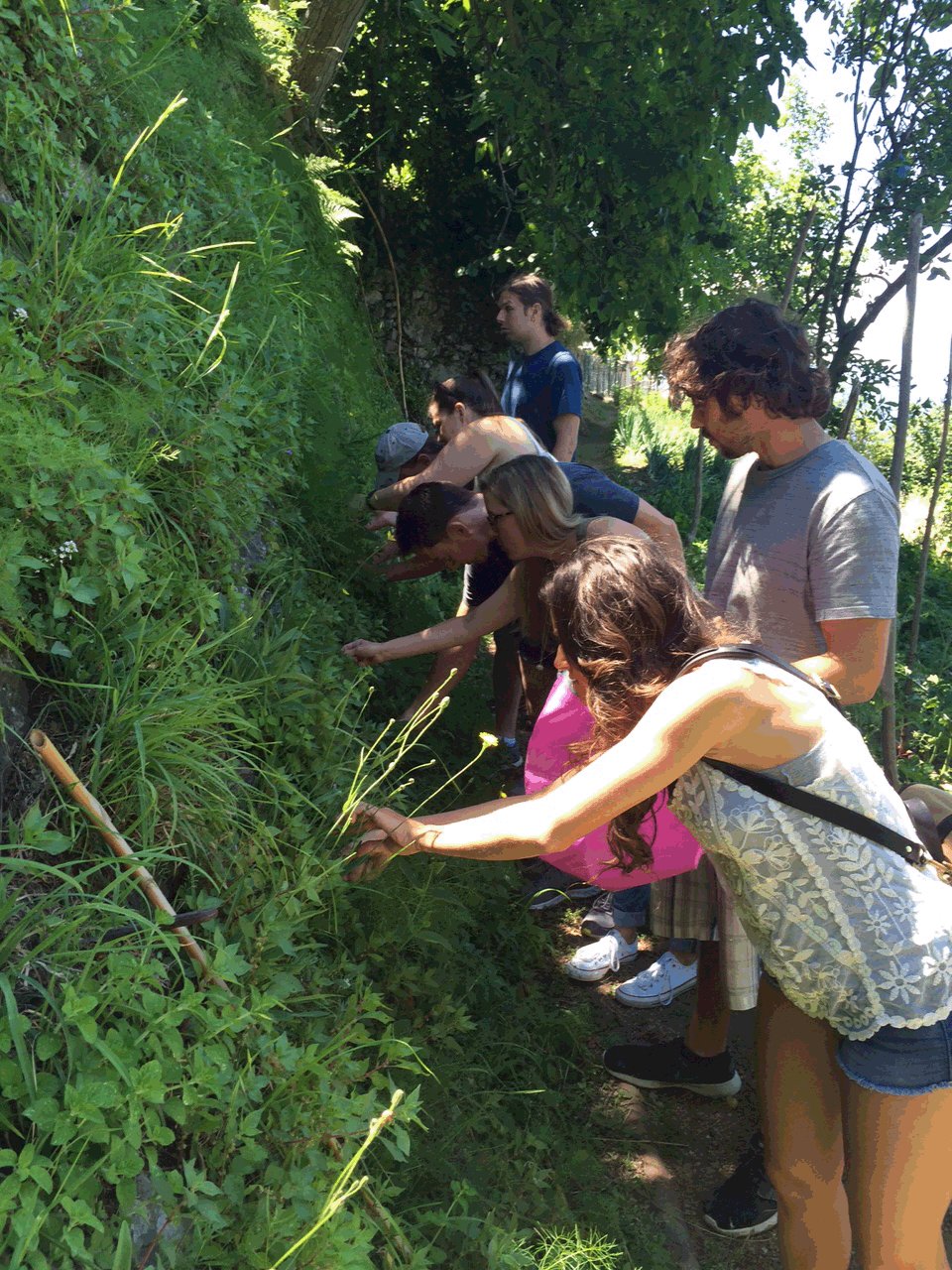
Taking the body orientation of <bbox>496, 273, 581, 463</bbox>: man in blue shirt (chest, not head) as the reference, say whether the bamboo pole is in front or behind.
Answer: in front

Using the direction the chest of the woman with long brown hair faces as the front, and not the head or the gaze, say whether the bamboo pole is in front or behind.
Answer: in front

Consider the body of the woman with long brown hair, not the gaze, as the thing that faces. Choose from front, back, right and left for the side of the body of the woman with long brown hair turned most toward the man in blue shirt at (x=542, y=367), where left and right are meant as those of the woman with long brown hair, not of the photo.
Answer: right

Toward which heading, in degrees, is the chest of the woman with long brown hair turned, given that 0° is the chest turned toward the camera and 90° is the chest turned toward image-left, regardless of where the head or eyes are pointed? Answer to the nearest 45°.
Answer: approximately 90°

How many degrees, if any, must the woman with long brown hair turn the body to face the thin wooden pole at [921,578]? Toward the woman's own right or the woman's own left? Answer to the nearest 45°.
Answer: approximately 90° to the woman's own right

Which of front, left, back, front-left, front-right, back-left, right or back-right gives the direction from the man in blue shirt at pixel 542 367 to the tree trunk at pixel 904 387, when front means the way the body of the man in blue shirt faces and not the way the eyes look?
back-left

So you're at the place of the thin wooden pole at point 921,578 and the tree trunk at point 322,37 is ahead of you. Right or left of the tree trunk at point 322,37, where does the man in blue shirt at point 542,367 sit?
left

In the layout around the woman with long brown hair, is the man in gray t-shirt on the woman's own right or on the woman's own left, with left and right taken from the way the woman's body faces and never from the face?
on the woman's own right

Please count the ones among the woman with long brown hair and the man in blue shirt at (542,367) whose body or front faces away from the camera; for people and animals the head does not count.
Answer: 0

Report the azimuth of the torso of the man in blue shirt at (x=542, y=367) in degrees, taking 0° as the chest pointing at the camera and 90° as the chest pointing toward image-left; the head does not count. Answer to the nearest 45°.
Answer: approximately 45°

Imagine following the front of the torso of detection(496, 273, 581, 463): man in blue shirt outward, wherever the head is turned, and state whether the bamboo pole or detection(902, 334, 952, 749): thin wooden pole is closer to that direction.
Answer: the bamboo pole

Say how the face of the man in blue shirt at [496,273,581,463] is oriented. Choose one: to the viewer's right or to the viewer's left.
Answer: to the viewer's left
